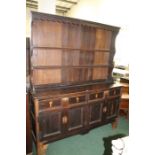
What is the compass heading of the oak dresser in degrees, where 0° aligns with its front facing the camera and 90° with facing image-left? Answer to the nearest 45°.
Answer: approximately 315°
